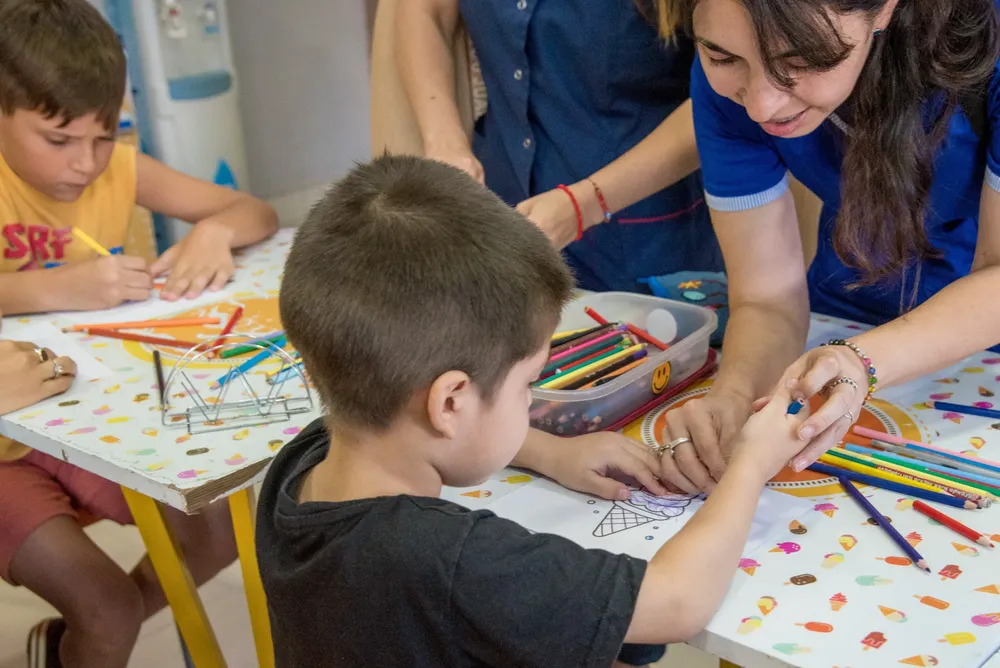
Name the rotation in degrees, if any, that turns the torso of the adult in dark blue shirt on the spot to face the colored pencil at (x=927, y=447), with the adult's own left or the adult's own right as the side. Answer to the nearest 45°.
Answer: approximately 90° to the adult's own left

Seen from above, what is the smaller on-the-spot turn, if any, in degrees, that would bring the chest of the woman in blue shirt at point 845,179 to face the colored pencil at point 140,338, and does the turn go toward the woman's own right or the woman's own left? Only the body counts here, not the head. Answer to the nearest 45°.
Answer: approximately 45° to the woman's own right

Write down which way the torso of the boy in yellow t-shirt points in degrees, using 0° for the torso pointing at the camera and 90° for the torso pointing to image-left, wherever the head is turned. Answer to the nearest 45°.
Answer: approximately 315°

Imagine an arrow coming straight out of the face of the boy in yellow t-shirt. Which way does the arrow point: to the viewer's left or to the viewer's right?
to the viewer's right

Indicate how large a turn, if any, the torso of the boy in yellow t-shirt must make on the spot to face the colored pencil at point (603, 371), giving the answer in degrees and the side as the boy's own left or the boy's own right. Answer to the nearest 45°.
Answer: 0° — they already face it

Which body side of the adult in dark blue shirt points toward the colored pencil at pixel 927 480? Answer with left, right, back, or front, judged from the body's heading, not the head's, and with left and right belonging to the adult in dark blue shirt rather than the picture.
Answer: left

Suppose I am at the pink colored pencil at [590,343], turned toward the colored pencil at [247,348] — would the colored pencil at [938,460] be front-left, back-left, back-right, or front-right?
back-left

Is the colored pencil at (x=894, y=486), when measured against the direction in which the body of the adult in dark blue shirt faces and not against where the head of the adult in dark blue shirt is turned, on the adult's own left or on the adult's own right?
on the adult's own left

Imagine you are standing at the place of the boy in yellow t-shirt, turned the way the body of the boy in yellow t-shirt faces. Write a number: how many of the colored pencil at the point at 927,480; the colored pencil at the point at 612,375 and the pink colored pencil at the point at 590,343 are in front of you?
3

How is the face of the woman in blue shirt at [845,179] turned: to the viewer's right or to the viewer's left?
to the viewer's left
